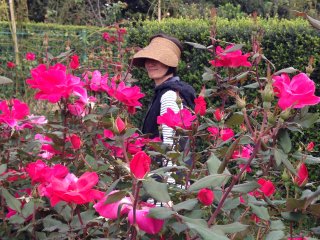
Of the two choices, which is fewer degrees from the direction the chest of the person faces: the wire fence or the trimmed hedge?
the wire fence
